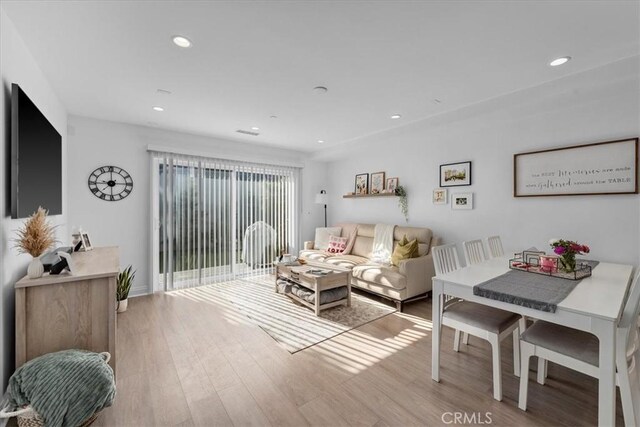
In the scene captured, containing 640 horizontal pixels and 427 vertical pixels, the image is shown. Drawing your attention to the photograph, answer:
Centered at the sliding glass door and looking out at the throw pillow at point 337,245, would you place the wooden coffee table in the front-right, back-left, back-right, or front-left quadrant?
front-right

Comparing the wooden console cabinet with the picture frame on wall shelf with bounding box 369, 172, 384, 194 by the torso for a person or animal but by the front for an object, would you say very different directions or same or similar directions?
very different directions

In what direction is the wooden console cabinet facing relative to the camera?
to the viewer's right

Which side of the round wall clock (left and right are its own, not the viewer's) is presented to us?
front

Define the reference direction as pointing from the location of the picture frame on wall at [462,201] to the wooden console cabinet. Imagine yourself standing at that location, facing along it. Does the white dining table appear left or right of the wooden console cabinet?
left

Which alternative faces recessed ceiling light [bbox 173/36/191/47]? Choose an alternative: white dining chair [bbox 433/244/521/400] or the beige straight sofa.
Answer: the beige straight sofa

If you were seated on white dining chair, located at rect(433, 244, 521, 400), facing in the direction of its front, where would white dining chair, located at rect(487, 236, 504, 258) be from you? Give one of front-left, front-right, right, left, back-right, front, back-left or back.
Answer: back-left

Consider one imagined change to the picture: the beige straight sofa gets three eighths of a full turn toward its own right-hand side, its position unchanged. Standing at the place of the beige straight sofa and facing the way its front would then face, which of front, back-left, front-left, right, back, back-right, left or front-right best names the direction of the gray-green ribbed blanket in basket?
back-left

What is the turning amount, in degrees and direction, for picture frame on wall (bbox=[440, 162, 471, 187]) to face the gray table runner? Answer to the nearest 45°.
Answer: approximately 45° to its left

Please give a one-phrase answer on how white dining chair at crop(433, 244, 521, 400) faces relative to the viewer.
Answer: facing the viewer and to the right of the viewer

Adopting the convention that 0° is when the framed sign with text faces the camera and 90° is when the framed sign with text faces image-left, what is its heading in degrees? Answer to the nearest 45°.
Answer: approximately 45°

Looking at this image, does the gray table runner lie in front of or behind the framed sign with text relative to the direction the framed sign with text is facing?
in front

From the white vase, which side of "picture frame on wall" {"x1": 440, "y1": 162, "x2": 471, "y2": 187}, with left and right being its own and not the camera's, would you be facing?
front

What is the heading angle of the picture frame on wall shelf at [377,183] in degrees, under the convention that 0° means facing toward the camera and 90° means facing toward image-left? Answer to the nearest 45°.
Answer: approximately 45°
